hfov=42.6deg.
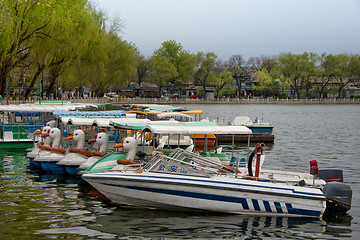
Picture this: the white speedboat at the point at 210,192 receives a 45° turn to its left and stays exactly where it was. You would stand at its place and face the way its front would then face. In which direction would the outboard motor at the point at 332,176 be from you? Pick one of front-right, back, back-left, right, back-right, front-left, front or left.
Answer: back

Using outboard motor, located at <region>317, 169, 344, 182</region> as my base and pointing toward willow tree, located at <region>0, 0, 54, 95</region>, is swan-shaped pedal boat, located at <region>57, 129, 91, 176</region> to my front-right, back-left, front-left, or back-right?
front-left

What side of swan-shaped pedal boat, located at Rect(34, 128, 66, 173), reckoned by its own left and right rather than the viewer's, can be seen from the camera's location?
left

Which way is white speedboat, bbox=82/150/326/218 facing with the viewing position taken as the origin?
facing to the left of the viewer
